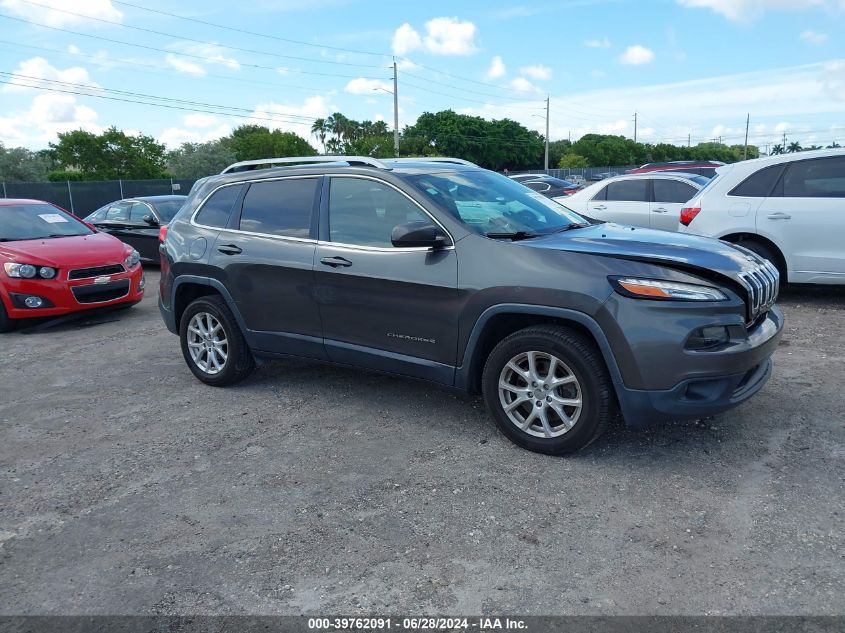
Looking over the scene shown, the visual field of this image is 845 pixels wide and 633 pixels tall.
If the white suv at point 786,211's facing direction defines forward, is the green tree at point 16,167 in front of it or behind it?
behind

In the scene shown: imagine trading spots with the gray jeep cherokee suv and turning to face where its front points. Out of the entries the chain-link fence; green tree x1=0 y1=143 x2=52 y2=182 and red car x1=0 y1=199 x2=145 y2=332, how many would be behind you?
3

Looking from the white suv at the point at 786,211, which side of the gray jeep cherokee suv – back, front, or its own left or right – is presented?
left

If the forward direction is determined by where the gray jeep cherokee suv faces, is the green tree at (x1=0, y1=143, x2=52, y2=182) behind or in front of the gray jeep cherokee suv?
behind

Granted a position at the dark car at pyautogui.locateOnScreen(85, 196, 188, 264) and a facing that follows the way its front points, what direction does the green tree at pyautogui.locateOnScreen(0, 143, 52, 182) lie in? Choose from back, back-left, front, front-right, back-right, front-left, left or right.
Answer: back-left

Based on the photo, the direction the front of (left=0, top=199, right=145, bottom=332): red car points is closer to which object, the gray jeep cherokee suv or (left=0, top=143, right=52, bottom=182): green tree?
the gray jeep cherokee suv

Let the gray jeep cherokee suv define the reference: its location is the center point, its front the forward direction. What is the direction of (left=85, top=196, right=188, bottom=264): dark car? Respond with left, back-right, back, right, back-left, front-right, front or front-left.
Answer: back

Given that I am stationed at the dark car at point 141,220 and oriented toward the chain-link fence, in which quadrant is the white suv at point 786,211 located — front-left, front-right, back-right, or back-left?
back-right

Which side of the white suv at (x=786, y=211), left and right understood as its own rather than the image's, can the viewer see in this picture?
right

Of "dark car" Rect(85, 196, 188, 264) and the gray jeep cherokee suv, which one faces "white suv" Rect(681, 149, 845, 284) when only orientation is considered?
the dark car

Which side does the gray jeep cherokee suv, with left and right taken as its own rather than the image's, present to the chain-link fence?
back
